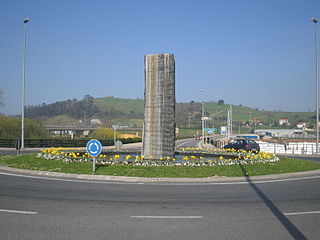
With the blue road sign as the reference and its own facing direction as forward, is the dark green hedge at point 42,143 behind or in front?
behind

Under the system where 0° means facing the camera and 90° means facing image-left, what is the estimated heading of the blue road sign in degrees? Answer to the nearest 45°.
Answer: approximately 0°

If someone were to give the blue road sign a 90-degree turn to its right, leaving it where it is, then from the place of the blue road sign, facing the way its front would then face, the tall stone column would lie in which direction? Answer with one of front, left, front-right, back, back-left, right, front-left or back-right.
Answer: back-right

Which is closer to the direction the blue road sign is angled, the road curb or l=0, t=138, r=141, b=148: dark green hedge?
the road curb
